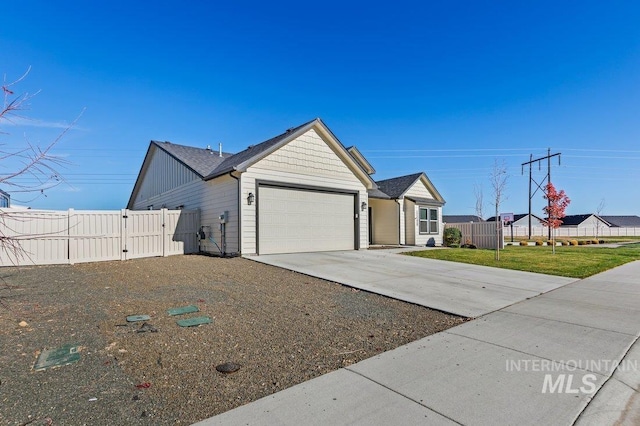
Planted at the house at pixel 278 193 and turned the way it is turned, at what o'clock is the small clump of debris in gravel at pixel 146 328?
The small clump of debris in gravel is roughly at 2 o'clock from the house.

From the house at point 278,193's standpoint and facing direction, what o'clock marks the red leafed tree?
The red leafed tree is roughly at 10 o'clock from the house.

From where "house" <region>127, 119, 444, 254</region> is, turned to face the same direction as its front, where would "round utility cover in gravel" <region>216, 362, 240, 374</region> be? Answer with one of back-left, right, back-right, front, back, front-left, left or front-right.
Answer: front-right

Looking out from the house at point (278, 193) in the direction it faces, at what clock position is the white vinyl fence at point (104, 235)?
The white vinyl fence is roughly at 4 o'clock from the house.

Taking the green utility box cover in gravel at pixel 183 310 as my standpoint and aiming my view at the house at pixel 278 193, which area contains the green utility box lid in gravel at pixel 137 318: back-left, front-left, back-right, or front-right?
back-left

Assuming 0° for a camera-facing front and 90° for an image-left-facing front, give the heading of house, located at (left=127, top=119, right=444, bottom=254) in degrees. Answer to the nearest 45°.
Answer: approximately 315°

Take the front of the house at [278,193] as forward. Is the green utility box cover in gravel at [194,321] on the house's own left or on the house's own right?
on the house's own right

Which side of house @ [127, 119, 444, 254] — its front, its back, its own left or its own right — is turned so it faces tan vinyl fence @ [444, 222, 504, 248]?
left

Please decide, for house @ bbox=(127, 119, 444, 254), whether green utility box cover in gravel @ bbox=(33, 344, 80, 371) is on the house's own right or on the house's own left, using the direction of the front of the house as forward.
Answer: on the house's own right
